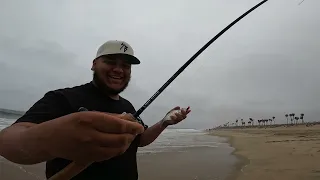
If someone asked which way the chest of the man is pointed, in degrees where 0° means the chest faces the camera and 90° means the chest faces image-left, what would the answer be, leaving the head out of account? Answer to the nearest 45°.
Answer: approximately 315°
